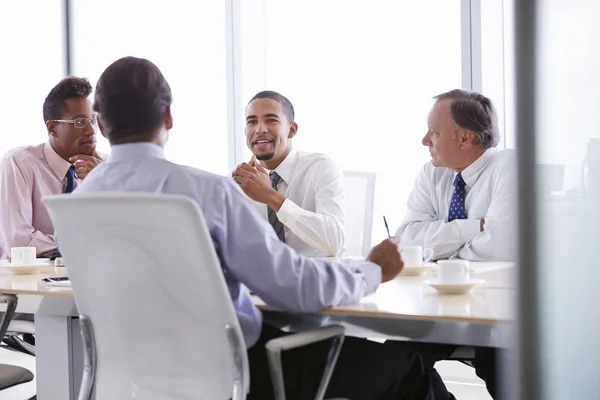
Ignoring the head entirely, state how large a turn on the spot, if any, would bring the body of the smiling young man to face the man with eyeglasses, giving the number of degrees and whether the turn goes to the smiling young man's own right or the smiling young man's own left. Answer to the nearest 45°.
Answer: approximately 45° to the smiling young man's own right

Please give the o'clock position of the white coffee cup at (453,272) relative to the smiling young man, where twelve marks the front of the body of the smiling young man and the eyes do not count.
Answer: The white coffee cup is roughly at 10 o'clock from the smiling young man.

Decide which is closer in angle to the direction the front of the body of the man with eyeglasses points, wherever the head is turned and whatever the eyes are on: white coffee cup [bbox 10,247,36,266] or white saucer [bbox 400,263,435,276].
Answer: the white saucer

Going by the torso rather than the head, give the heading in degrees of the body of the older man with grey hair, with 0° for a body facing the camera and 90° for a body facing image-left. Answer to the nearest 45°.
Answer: approximately 45°

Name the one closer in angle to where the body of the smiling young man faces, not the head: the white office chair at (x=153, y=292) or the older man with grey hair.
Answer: the white office chair

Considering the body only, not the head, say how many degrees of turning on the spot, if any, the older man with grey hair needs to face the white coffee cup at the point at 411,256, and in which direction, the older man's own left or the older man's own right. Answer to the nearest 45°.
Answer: approximately 45° to the older man's own left

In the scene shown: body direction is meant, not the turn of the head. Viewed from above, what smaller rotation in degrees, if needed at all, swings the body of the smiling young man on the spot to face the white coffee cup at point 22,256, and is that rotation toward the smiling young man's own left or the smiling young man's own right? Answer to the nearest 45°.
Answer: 0° — they already face it

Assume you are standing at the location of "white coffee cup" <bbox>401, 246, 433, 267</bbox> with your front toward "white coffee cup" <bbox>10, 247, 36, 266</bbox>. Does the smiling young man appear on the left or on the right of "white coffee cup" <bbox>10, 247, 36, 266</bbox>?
right

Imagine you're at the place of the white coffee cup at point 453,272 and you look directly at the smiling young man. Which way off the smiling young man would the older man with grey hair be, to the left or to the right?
right

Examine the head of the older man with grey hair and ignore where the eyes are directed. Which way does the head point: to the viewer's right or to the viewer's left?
to the viewer's left
